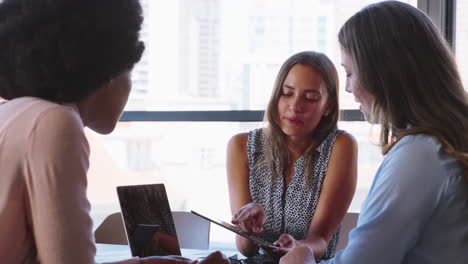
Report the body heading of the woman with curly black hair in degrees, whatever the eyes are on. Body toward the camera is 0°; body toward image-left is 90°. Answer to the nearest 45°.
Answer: approximately 225°

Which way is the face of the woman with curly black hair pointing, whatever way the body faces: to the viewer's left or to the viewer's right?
to the viewer's right

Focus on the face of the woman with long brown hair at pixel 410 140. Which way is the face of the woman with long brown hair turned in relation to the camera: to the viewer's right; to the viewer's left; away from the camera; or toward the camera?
to the viewer's left

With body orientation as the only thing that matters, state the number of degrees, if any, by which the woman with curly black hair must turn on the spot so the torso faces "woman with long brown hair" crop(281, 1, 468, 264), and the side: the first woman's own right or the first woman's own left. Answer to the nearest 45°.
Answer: approximately 45° to the first woman's own right
